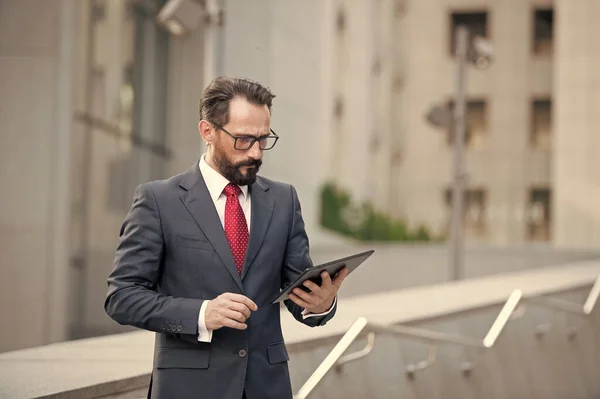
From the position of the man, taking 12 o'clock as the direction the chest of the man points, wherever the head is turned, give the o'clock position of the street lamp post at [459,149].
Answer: The street lamp post is roughly at 8 o'clock from the man.

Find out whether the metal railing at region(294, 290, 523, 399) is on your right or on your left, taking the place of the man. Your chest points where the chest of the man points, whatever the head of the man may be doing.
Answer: on your left

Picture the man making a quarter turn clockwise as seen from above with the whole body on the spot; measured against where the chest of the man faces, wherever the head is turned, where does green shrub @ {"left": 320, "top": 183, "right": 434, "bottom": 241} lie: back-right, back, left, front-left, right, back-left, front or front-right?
back-right

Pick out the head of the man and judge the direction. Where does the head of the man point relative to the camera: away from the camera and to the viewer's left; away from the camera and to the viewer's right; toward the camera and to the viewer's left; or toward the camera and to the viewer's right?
toward the camera and to the viewer's right

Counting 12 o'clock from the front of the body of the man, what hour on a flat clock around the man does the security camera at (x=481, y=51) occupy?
The security camera is roughly at 8 o'clock from the man.

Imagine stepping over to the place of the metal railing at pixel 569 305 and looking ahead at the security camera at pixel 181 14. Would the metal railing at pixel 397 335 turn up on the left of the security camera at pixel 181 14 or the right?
left

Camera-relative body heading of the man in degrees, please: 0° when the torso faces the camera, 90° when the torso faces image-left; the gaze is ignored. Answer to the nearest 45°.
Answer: approximately 315°
